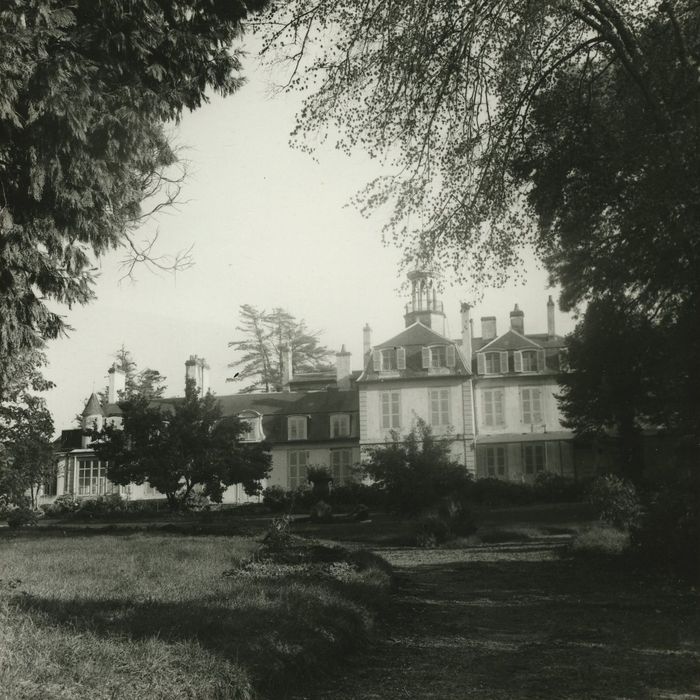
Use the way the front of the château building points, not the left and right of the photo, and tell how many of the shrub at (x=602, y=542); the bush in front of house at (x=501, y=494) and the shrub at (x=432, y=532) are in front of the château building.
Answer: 3

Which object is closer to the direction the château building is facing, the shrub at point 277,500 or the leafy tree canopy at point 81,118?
the leafy tree canopy

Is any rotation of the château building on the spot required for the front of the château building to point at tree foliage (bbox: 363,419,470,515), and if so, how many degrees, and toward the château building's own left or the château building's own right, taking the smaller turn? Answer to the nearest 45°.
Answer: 0° — it already faces it

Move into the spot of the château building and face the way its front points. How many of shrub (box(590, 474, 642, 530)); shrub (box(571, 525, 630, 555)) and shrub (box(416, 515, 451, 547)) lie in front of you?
3

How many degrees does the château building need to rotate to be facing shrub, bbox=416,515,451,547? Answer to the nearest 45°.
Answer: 0° — it already faces it

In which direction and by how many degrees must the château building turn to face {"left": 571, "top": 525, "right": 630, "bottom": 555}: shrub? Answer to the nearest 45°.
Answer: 0° — it already faces it

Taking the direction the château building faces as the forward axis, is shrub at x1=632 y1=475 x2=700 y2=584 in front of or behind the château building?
in front

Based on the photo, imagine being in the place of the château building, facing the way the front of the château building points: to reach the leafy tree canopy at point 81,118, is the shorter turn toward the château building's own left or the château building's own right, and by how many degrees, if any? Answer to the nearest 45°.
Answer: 0° — it already faces it

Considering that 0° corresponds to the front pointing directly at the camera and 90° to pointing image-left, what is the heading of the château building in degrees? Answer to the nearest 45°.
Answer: approximately 0°
